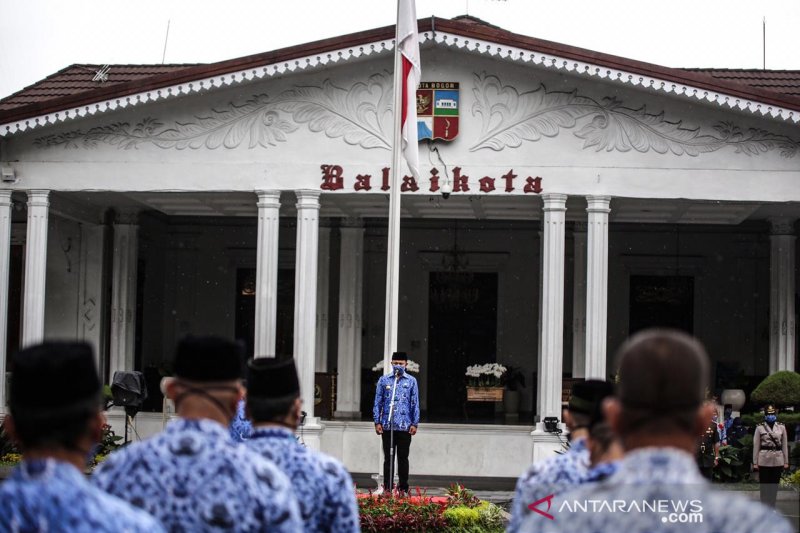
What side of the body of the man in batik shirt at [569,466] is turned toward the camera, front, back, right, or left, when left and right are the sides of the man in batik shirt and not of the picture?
back

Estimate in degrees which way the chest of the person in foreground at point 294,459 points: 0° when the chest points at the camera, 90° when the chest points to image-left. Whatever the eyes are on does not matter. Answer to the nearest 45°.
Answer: approximately 180°

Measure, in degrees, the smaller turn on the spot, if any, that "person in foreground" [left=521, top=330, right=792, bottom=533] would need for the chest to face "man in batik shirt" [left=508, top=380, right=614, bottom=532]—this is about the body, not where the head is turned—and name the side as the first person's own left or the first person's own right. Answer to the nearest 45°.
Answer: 0° — they already face them

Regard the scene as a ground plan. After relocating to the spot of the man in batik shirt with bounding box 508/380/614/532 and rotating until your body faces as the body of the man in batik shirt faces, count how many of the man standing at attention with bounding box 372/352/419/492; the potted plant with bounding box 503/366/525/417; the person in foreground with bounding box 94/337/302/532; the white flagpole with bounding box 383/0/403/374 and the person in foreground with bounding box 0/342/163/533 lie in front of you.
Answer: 3

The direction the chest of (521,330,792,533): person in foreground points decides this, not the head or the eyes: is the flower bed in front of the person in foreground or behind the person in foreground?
in front

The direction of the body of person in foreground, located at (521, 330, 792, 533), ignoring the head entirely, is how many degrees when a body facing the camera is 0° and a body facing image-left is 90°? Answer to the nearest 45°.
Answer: approximately 180°

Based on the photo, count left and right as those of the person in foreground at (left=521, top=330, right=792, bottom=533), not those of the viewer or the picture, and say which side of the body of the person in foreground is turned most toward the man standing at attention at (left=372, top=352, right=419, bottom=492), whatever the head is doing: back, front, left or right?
front

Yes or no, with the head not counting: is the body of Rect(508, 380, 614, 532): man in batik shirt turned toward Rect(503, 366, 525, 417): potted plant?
yes

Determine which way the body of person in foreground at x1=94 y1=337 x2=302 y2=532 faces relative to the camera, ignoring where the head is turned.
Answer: away from the camera

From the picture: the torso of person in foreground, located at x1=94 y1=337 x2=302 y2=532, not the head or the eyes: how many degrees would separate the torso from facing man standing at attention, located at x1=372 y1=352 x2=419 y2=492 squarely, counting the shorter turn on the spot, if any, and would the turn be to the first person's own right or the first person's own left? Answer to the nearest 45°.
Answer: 0° — they already face them

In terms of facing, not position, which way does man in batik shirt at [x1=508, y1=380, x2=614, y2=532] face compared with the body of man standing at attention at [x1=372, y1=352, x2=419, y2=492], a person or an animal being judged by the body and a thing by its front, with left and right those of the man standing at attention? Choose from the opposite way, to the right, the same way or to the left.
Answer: the opposite way

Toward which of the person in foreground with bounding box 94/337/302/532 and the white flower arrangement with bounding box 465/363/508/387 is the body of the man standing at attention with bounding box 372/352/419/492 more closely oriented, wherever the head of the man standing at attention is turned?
the person in foreground
